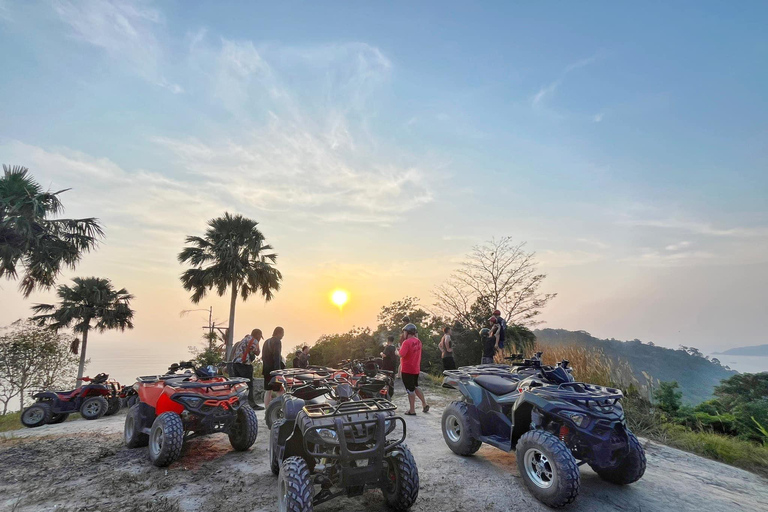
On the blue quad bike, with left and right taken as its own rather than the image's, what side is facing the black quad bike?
right

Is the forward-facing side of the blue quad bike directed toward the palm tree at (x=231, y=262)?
no

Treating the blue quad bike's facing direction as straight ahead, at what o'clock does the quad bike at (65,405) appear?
The quad bike is roughly at 5 o'clock from the blue quad bike.

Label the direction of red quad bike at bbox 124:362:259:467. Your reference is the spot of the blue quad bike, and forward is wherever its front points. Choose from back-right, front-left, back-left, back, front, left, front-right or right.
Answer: back-right

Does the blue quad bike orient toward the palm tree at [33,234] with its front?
no

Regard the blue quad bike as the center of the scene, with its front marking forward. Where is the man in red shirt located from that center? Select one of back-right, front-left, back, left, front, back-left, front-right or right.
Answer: back

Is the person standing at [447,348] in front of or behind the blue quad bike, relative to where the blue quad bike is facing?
behind

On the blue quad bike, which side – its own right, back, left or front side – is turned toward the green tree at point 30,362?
back
